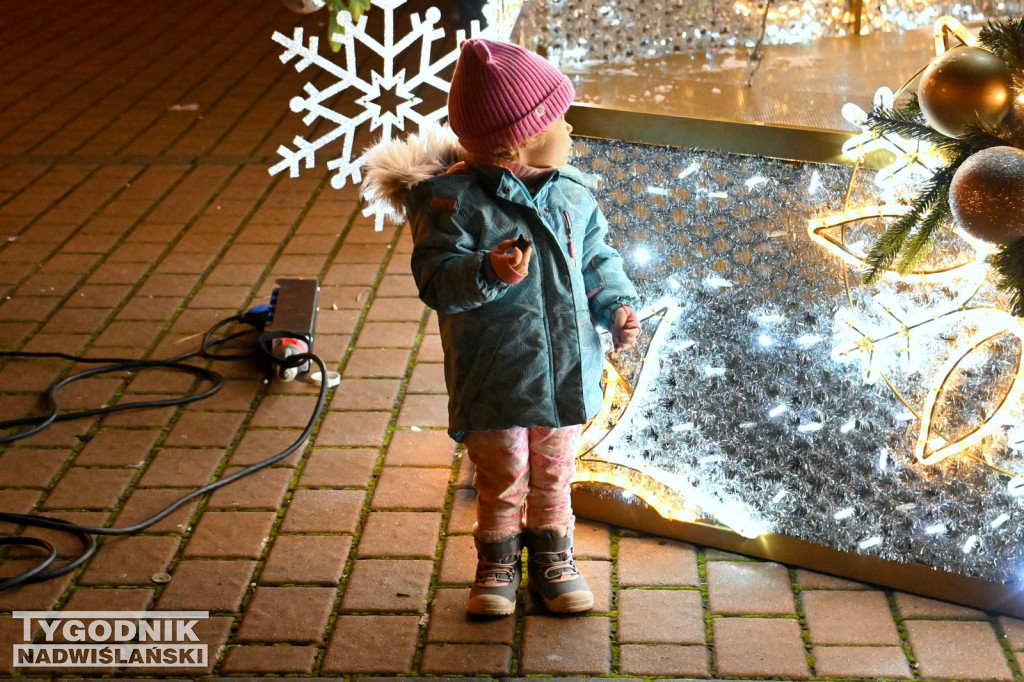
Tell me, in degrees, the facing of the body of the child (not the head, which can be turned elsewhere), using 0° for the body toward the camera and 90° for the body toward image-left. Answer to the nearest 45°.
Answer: approximately 315°

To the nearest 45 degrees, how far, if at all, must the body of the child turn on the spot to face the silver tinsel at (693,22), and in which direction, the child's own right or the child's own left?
approximately 90° to the child's own left

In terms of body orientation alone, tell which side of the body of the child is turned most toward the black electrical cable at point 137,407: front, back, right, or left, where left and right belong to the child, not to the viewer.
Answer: back

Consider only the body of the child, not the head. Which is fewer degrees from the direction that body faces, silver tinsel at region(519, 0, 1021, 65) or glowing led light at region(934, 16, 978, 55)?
the glowing led light

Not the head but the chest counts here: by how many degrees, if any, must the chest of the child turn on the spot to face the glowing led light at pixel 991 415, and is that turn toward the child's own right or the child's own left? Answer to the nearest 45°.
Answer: approximately 45° to the child's own left

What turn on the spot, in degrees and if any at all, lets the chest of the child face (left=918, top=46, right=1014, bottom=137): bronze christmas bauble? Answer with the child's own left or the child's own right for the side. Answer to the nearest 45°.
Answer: approximately 45° to the child's own left
